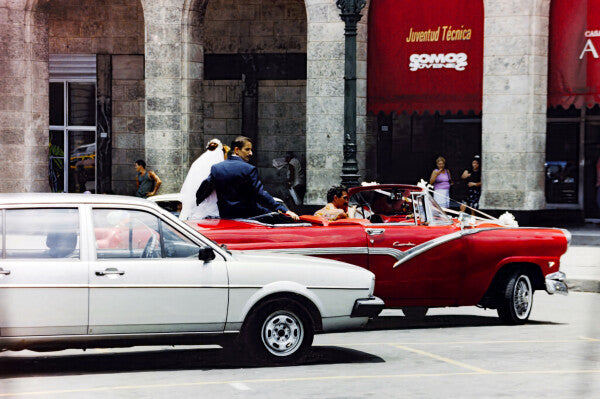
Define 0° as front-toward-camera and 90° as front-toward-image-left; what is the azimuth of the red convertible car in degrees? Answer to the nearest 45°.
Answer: approximately 270°

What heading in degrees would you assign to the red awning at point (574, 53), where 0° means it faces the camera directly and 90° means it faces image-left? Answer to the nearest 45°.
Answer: approximately 0°

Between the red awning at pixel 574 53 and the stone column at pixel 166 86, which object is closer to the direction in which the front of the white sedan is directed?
the red awning

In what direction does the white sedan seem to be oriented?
to the viewer's right

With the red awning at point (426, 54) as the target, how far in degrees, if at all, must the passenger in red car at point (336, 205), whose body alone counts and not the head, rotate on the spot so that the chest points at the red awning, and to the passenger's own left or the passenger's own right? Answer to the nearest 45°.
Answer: approximately 90° to the passenger's own left

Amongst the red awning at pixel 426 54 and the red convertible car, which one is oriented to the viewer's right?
the red convertible car

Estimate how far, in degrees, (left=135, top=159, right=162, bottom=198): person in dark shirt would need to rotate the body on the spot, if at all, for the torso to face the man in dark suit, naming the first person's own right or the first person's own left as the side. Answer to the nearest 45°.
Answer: approximately 45° to the first person's own left

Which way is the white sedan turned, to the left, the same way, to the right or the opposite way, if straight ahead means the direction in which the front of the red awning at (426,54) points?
to the left

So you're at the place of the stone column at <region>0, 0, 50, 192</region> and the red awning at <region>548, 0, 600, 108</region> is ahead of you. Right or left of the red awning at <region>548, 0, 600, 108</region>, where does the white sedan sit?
right

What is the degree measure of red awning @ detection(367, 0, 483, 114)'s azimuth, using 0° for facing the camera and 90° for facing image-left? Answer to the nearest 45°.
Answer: approximately 0°

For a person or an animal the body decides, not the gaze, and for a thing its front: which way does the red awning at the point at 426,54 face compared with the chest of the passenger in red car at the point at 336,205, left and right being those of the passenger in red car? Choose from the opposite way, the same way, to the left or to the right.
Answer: to the right

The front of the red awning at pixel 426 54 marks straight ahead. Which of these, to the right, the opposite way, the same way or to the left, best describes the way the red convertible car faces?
to the left

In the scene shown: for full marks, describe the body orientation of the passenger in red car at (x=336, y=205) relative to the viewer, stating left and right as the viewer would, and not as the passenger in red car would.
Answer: facing to the right of the viewer
